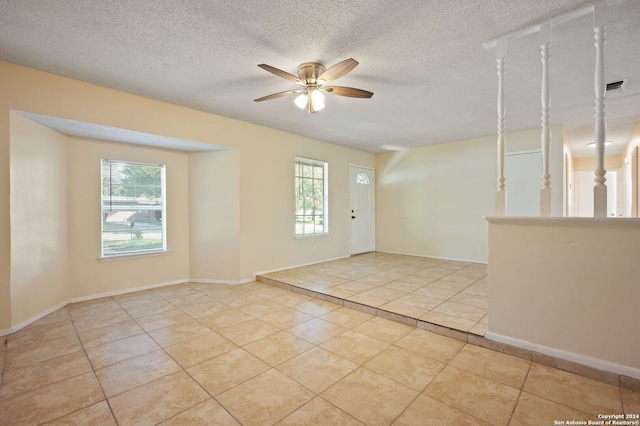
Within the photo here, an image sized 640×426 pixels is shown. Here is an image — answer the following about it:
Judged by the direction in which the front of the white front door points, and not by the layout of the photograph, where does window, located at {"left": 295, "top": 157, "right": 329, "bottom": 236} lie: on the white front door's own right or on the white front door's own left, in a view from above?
on the white front door's own right

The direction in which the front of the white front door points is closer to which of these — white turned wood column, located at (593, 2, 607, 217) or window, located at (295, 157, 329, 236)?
the white turned wood column

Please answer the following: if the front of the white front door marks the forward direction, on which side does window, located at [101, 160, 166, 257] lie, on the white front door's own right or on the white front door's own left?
on the white front door's own right

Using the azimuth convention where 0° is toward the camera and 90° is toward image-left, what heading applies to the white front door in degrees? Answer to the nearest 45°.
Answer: approximately 315°

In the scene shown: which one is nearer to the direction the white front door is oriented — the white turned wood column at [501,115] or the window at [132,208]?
the white turned wood column

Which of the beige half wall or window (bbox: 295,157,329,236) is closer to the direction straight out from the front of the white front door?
the beige half wall

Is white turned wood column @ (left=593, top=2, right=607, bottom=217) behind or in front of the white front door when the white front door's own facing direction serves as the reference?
in front

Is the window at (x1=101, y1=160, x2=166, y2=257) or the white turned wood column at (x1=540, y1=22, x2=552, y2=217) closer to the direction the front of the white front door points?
the white turned wood column

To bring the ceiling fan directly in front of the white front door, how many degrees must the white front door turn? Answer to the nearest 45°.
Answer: approximately 45° to its right
